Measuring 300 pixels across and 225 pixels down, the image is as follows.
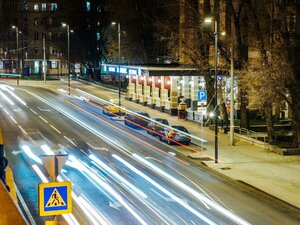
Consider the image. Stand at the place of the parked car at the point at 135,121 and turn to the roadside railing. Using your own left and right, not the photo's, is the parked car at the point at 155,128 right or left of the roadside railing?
right

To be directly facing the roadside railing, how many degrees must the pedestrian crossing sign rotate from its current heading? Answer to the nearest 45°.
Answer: approximately 135° to its left

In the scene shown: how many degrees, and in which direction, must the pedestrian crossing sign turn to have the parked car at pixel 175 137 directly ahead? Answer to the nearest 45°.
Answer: approximately 180°

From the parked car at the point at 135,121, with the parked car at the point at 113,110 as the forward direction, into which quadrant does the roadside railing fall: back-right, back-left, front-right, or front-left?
back-right

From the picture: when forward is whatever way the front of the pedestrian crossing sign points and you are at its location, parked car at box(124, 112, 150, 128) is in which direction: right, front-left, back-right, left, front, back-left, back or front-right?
back

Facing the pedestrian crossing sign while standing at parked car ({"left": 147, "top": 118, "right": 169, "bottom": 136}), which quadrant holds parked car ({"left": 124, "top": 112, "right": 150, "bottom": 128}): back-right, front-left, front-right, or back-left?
back-right

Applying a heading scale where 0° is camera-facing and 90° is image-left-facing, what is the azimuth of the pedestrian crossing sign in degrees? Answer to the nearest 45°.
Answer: approximately 0°

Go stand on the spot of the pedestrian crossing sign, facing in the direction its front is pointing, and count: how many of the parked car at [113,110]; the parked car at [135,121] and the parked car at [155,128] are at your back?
3

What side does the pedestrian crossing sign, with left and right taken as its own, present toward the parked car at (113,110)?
back

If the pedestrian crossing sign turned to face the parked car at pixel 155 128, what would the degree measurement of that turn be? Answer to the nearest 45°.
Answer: approximately 180°
